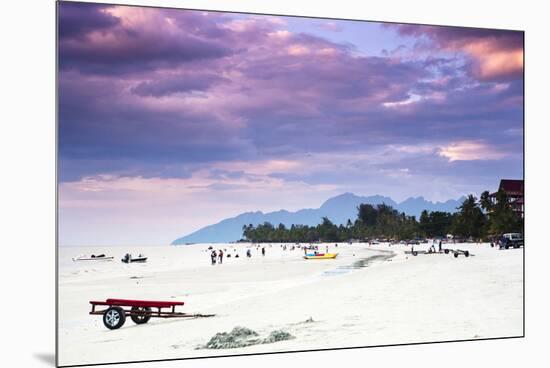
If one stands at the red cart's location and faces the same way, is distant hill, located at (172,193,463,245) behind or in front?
in front

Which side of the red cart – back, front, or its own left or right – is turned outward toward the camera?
right

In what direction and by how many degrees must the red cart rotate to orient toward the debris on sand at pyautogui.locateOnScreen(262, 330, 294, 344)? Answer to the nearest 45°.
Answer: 0° — it already faces it
